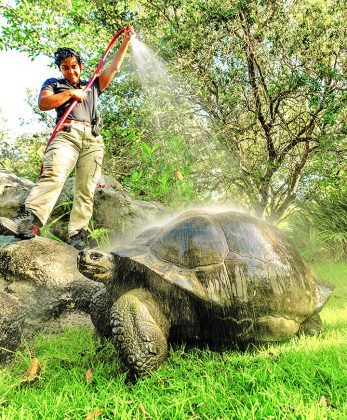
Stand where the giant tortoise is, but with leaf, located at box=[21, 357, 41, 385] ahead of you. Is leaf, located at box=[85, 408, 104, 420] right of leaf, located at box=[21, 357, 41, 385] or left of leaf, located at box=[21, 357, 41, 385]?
left

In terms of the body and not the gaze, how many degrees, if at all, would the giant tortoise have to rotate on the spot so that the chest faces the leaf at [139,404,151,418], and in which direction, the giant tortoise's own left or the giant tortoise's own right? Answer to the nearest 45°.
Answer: approximately 45° to the giant tortoise's own left

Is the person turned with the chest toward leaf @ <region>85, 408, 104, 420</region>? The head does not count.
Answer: yes

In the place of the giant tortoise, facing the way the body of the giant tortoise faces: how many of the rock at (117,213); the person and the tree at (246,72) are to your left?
0

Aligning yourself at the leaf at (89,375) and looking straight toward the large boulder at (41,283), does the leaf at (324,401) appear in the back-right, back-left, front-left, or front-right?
back-right

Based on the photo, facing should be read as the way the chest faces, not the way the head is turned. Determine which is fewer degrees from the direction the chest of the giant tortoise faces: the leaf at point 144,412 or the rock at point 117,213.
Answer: the leaf

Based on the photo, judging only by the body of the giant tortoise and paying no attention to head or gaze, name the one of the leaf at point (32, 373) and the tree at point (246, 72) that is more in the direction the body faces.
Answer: the leaf

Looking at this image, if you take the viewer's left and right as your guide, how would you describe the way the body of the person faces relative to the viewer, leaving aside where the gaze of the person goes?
facing the viewer

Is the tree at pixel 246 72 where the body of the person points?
no

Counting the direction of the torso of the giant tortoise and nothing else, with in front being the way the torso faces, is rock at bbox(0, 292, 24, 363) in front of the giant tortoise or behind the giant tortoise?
in front

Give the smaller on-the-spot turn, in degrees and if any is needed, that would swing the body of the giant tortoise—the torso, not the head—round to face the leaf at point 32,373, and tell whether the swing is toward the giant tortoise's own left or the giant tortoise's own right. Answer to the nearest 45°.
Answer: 0° — it already faces it

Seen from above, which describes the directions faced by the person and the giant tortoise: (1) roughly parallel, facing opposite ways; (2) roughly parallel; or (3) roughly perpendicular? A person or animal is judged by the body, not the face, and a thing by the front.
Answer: roughly perpendicular

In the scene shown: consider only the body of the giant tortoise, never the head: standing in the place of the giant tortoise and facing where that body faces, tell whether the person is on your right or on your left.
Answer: on your right

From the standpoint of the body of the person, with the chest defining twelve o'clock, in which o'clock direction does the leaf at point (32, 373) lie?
The leaf is roughly at 12 o'clock from the person.

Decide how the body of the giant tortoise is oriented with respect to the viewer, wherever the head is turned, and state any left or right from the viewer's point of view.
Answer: facing the viewer and to the left of the viewer

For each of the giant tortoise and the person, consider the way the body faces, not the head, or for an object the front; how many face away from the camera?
0

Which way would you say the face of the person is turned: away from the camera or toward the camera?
toward the camera
